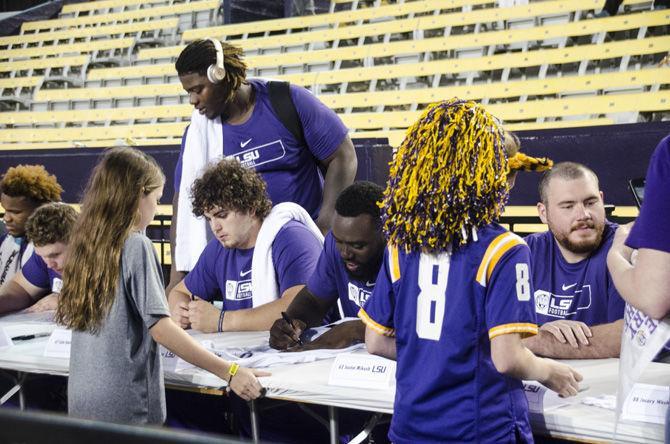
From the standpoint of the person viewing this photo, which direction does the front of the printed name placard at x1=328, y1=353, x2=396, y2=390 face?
facing the viewer

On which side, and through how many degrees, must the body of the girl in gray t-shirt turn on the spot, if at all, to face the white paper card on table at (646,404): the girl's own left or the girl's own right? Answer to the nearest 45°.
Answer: approximately 90° to the girl's own right

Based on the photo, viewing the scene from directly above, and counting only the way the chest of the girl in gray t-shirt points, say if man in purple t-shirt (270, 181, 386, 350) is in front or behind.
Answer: in front

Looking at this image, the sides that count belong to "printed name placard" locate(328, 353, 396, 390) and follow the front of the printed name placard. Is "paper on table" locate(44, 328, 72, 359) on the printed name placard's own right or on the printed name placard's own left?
on the printed name placard's own right

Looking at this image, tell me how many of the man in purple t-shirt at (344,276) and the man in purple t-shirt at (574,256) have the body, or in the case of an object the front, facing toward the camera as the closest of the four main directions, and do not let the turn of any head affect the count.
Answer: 2

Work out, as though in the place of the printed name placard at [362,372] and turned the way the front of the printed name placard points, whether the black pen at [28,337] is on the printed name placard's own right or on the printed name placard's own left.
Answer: on the printed name placard's own right

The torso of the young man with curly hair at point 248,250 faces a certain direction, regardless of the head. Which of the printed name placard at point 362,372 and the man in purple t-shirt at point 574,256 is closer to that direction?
the printed name placard

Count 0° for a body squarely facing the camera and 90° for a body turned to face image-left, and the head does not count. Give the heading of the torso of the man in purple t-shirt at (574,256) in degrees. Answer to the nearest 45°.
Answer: approximately 0°

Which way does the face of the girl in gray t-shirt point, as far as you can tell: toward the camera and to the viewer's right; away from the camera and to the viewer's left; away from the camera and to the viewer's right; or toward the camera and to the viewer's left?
away from the camera and to the viewer's right

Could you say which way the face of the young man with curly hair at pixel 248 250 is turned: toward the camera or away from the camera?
toward the camera

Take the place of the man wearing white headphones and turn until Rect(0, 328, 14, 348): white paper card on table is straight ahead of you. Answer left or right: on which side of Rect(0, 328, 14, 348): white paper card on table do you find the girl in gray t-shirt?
left

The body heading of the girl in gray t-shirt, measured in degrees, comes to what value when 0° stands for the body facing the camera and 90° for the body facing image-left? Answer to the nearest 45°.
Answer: approximately 225°
